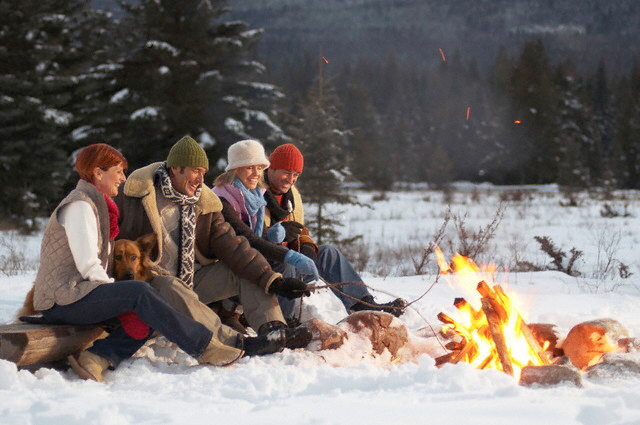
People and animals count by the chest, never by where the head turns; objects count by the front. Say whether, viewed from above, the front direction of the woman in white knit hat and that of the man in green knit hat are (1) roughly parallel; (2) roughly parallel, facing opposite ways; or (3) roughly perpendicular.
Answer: roughly parallel

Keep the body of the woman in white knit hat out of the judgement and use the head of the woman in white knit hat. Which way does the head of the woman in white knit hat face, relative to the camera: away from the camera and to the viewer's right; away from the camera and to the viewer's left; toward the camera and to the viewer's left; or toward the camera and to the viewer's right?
toward the camera and to the viewer's right

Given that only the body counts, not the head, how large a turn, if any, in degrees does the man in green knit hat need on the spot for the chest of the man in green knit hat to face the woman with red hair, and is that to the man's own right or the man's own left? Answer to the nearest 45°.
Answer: approximately 90° to the man's own right

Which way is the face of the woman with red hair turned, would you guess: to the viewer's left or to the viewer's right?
to the viewer's right

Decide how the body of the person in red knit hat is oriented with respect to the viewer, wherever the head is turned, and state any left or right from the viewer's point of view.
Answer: facing the viewer and to the right of the viewer

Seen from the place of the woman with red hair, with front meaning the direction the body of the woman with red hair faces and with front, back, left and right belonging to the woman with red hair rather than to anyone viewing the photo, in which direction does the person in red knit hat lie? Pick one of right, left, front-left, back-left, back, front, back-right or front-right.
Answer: front-left

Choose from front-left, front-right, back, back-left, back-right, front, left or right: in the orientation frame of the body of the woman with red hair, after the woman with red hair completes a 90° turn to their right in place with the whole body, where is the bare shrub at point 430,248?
back-left

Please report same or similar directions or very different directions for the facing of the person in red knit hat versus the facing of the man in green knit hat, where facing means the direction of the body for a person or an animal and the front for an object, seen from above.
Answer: same or similar directions

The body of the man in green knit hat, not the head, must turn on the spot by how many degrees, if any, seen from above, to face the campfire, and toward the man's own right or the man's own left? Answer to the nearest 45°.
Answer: approximately 45° to the man's own left

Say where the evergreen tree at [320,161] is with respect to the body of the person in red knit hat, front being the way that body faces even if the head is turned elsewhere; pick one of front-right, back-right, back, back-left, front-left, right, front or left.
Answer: back-left

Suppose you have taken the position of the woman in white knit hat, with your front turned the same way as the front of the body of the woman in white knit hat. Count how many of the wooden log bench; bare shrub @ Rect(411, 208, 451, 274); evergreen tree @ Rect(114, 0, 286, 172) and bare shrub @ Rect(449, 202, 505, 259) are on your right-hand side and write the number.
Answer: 1

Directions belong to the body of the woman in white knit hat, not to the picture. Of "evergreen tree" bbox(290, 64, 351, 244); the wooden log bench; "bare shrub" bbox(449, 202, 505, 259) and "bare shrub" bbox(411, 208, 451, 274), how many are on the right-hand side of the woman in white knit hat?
1

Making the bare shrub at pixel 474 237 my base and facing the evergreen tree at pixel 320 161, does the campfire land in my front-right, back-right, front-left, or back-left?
back-left

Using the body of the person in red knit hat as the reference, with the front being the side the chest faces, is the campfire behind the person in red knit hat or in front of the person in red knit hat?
in front

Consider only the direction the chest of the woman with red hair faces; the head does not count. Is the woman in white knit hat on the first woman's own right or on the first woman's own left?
on the first woman's own left
